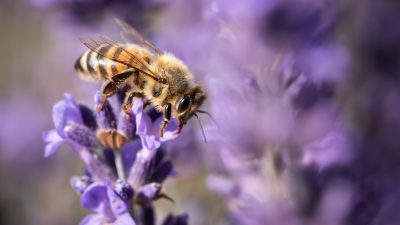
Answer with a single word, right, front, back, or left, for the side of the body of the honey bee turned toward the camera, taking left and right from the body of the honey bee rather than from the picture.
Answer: right
